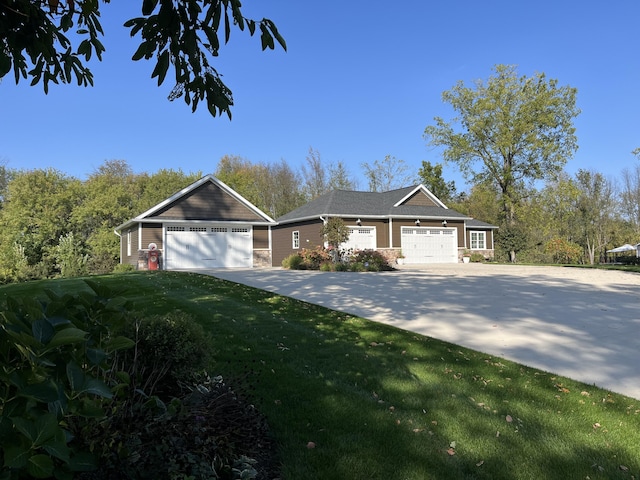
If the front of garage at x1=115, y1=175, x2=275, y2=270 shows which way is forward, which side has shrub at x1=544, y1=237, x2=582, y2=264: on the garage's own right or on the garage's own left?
on the garage's own left

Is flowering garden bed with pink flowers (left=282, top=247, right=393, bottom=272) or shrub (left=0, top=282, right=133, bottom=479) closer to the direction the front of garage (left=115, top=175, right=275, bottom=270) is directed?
the shrub

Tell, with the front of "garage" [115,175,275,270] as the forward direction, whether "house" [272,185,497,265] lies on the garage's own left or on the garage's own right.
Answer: on the garage's own left

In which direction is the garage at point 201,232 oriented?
toward the camera

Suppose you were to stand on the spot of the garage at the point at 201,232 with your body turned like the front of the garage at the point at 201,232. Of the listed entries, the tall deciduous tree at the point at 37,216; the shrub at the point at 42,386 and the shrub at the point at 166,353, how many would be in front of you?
2

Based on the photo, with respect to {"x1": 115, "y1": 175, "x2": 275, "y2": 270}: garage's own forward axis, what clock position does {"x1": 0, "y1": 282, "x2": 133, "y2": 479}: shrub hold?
The shrub is roughly at 12 o'clock from the garage.

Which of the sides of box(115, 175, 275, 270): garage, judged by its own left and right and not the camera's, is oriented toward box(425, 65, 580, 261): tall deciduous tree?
left

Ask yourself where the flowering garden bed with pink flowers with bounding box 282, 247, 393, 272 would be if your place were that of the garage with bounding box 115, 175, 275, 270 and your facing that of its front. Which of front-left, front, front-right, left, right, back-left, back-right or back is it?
front-left

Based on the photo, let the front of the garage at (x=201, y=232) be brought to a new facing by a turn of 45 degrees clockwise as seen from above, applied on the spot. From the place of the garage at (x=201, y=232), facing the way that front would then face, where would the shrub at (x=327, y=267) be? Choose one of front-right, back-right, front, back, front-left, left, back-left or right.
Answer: left

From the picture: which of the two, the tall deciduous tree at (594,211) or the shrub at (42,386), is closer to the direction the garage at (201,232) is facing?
the shrub

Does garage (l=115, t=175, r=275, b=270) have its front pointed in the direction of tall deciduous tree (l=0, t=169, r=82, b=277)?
no

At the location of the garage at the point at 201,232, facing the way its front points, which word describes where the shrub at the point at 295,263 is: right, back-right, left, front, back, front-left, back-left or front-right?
front-left

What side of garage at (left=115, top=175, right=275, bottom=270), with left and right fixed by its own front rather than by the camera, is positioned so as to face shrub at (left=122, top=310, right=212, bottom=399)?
front

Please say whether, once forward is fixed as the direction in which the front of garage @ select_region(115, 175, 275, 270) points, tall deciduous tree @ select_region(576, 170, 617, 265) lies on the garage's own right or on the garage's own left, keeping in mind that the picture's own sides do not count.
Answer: on the garage's own left

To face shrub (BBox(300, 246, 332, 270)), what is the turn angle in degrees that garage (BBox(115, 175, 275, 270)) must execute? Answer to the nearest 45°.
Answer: approximately 45° to its left

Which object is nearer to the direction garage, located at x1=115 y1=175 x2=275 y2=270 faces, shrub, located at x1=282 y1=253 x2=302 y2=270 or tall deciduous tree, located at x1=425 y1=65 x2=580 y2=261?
the shrub
